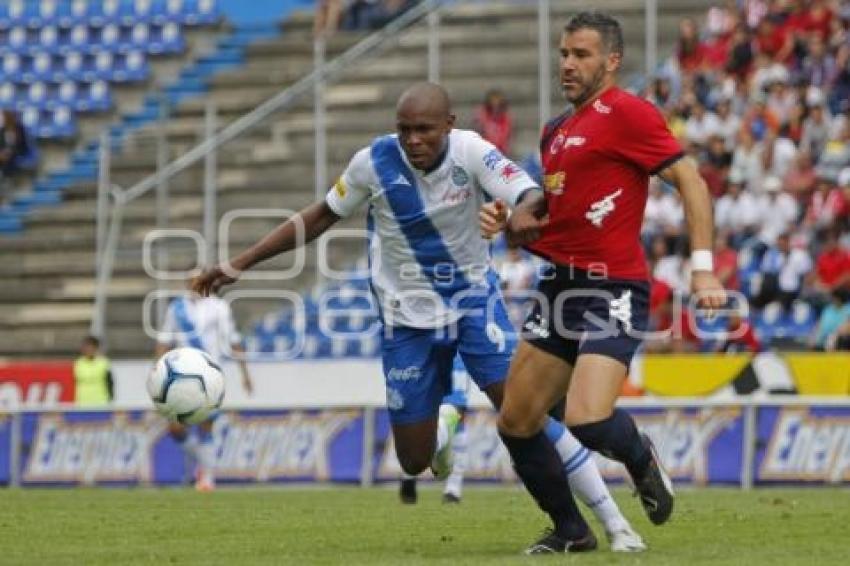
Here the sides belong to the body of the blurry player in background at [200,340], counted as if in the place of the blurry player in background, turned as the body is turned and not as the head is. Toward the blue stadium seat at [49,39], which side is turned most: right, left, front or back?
back

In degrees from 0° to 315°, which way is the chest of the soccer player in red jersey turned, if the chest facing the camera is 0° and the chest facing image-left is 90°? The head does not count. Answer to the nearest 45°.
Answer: approximately 45°

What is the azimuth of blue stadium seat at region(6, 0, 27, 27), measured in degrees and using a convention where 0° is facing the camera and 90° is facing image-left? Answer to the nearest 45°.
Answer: approximately 0°

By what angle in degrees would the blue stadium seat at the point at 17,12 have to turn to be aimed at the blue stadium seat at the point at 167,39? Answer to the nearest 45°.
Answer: approximately 45° to its left

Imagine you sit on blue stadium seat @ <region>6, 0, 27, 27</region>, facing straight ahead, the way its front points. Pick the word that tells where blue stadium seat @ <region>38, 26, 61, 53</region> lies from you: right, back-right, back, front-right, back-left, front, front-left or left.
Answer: front-left

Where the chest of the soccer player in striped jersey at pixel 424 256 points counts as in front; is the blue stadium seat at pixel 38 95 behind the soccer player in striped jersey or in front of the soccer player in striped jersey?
behind

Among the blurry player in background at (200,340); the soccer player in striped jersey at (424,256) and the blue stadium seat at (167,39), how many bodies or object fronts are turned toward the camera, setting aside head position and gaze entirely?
3

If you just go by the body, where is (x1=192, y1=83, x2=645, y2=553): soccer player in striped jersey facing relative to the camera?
toward the camera

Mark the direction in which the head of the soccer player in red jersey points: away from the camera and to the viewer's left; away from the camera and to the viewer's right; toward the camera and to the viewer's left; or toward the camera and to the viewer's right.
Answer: toward the camera and to the viewer's left

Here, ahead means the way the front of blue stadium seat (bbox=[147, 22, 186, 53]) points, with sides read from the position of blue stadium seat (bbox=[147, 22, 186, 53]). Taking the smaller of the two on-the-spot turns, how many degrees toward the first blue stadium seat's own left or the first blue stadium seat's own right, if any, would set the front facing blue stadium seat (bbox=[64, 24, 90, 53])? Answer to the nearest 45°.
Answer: approximately 135° to the first blue stadium seat's own right

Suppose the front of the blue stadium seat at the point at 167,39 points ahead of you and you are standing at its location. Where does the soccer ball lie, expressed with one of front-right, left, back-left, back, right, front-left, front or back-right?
front

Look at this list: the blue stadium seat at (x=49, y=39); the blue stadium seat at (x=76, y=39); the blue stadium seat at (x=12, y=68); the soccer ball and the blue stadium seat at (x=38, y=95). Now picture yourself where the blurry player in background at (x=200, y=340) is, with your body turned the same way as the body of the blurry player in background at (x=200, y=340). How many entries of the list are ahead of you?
1

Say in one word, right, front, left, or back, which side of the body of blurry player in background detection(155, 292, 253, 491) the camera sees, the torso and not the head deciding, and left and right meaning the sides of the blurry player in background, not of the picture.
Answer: front
